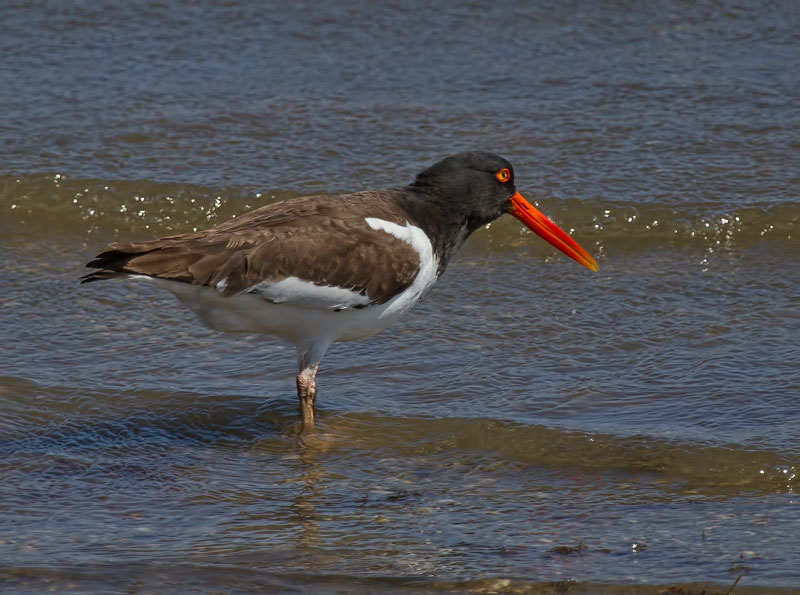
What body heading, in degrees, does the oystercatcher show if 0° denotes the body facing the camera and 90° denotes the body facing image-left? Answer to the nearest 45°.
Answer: approximately 270°
